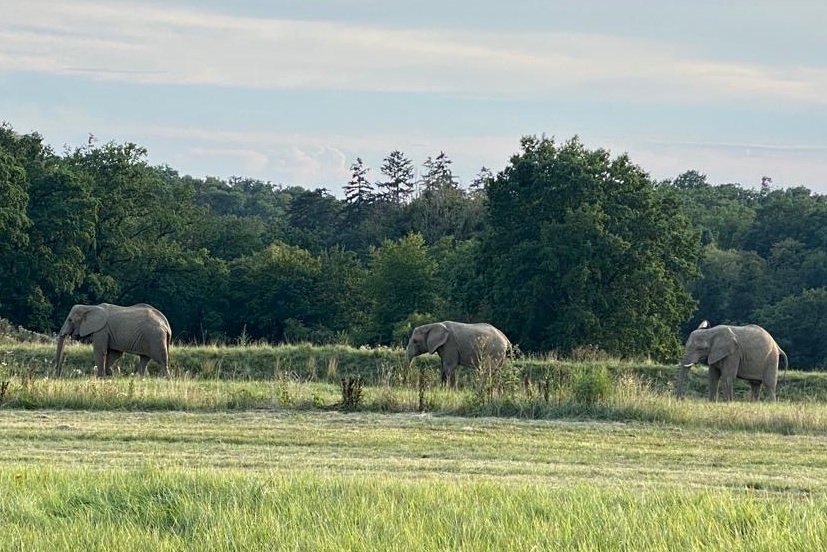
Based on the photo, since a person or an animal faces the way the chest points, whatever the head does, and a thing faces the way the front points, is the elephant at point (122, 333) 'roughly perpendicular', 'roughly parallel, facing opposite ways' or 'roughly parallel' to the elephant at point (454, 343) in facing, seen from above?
roughly parallel

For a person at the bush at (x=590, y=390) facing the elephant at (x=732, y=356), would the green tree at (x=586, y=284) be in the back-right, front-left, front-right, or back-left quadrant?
front-left

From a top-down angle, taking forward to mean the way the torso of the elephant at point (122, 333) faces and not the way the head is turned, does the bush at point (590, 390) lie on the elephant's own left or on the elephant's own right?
on the elephant's own left

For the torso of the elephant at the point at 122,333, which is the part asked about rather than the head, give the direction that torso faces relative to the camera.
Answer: to the viewer's left

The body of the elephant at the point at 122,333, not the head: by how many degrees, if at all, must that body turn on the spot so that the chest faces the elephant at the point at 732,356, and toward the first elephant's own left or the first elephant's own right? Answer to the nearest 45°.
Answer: approximately 180°

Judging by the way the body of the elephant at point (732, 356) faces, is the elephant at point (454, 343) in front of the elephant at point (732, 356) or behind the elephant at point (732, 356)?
in front

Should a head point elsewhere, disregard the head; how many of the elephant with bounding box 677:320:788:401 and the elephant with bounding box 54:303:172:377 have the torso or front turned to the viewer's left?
2

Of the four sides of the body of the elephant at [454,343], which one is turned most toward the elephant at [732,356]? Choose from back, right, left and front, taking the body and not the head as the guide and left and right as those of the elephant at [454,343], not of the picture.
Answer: back

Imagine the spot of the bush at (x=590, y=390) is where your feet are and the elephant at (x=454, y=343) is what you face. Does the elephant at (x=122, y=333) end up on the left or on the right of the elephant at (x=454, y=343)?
left

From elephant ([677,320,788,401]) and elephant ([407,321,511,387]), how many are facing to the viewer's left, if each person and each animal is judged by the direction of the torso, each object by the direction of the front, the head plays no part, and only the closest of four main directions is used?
2

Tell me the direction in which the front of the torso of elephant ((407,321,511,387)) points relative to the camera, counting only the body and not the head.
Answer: to the viewer's left

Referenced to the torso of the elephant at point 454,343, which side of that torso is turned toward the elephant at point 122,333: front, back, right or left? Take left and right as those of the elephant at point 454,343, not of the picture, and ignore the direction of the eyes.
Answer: front

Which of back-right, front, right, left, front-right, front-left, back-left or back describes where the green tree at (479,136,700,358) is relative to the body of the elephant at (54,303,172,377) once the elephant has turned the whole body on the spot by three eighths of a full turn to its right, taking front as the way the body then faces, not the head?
front

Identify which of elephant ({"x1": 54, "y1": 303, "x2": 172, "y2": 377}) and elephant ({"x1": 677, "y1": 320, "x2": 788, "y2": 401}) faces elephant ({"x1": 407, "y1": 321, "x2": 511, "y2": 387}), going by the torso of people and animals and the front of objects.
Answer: elephant ({"x1": 677, "y1": 320, "x2": 788, "y2": 401})

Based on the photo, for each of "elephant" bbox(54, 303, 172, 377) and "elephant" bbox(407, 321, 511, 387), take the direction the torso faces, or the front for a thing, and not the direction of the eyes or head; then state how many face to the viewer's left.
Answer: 2

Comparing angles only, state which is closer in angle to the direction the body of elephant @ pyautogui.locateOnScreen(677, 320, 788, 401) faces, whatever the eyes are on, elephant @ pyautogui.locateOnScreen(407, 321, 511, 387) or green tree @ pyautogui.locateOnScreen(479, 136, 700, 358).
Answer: the elephant

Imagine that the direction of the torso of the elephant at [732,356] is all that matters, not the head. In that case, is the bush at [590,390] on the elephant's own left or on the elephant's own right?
on the elephant's own left

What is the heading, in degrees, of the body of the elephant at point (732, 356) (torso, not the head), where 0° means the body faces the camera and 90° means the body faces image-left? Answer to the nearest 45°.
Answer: approximately 90°
